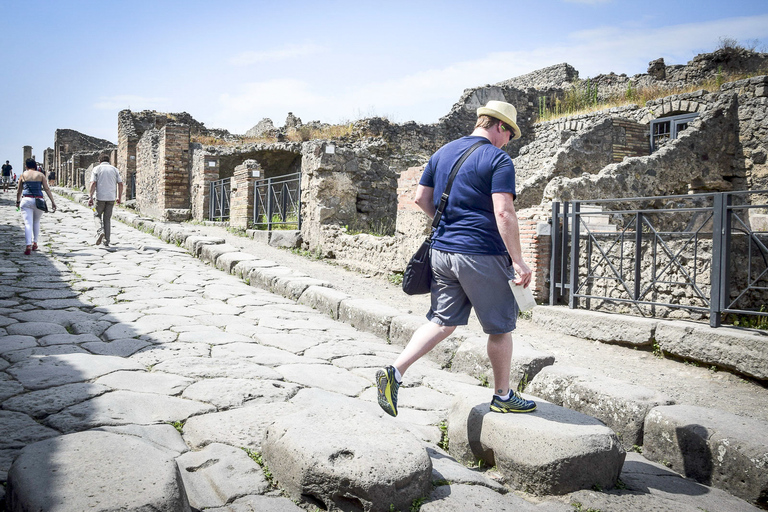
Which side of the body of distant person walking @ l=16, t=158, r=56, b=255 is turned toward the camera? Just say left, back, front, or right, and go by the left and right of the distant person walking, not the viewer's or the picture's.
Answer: back

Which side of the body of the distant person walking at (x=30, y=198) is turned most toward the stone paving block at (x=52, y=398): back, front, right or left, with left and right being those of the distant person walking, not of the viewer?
back

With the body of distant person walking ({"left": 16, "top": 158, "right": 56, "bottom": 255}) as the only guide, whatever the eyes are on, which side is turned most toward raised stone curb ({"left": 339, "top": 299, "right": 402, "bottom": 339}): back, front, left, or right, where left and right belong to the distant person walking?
back

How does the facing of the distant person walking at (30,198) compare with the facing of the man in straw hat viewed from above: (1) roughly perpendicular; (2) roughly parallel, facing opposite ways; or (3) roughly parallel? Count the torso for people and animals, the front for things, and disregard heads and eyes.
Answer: roughly perpendicular
